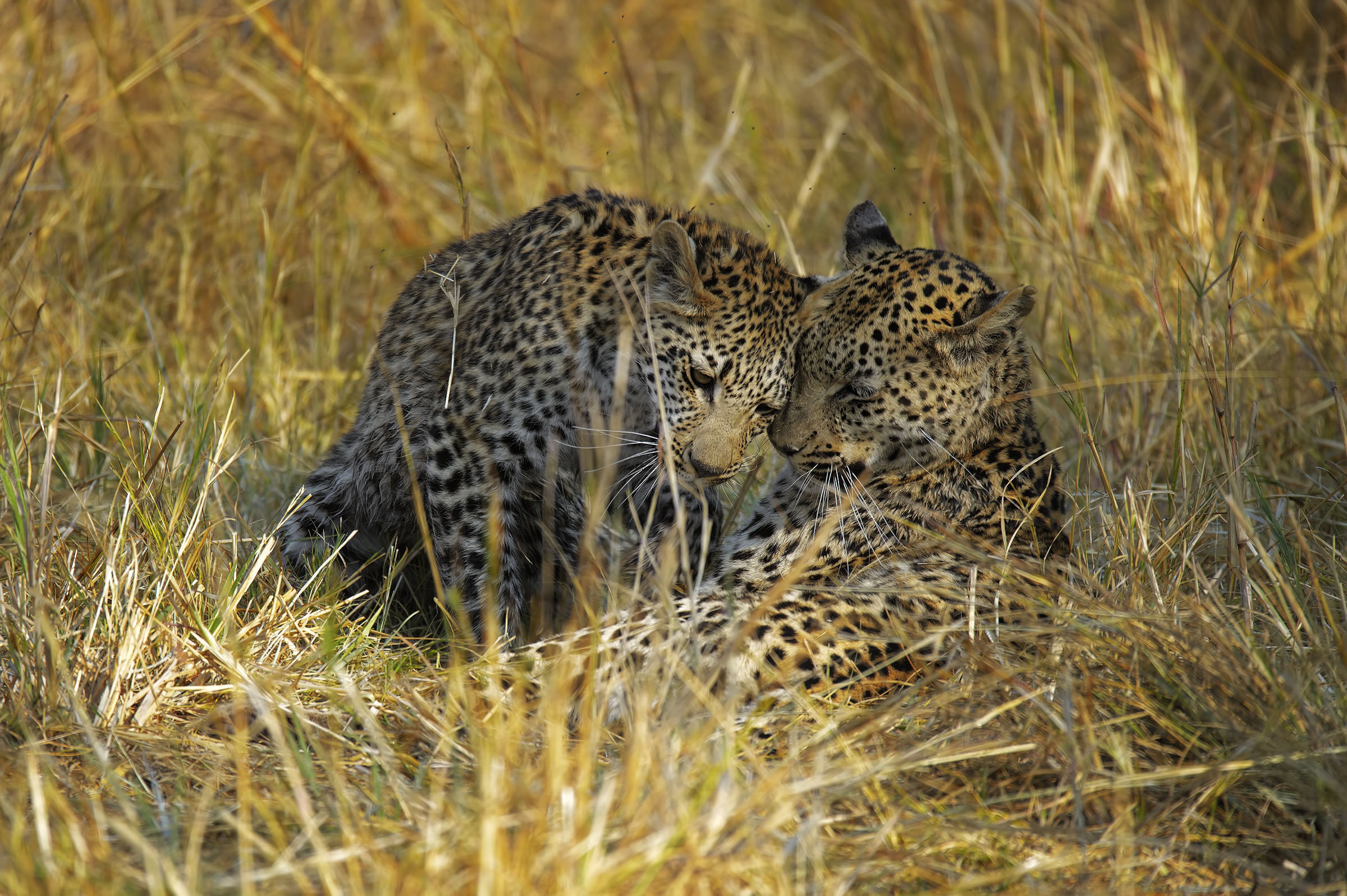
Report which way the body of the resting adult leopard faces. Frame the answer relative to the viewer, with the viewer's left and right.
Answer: facing the viewer and to the left of the viewer
